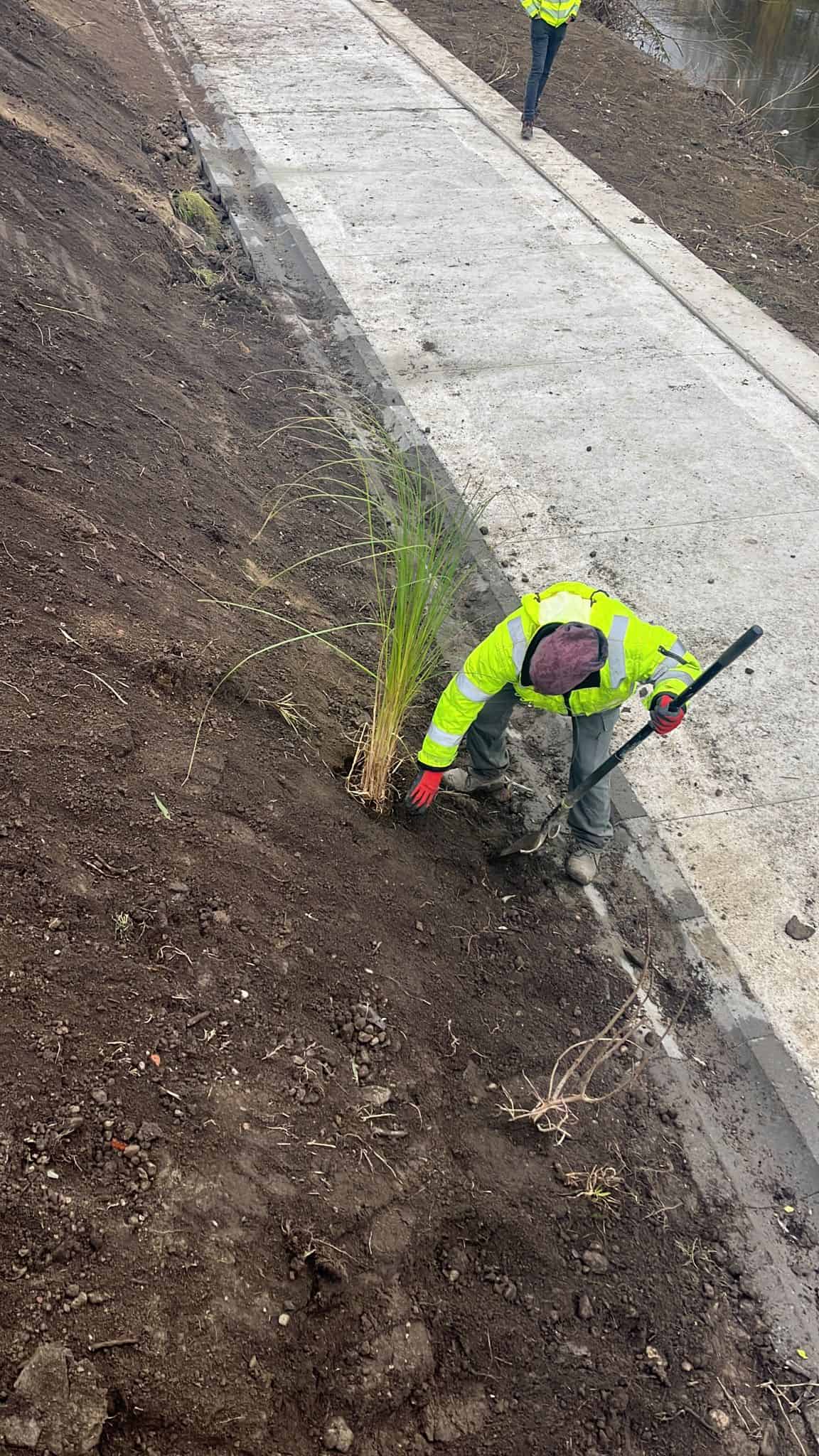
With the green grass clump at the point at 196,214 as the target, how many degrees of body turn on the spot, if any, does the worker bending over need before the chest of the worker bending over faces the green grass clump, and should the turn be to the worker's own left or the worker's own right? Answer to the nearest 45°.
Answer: approximately 135° to the worker's own right

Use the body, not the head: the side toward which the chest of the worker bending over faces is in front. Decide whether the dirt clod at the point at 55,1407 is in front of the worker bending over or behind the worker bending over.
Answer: in front

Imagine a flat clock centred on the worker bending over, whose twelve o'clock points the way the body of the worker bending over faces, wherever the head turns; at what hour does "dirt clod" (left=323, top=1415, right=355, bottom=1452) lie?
The dirt clod is roughly at 12 o'clock from the worker bending over.

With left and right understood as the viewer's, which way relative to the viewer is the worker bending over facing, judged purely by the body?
facing the viewer

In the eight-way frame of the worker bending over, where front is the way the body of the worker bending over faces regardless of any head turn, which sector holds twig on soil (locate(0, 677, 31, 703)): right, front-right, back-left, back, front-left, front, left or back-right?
front-right

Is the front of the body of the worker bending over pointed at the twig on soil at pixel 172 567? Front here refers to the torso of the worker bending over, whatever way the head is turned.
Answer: no

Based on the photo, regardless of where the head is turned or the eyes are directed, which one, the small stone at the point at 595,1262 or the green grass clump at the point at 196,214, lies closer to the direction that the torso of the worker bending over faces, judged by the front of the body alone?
the small stone

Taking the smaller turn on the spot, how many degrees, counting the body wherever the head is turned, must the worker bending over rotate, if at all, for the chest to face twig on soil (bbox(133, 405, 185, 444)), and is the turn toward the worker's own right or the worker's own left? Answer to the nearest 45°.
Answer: approximately 135° to the worker's own right

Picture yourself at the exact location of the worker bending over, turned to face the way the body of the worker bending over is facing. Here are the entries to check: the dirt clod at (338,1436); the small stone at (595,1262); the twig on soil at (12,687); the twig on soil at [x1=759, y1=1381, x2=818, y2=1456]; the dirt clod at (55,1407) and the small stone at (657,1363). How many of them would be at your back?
0

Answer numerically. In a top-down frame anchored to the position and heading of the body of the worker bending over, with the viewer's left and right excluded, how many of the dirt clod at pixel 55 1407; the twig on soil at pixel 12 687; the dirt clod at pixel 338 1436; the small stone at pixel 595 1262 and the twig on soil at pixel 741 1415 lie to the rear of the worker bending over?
0

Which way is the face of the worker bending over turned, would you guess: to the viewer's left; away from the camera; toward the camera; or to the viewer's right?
toward the camera

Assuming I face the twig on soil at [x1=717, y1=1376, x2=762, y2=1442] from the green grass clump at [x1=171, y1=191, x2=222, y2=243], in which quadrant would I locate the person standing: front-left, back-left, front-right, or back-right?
back-left

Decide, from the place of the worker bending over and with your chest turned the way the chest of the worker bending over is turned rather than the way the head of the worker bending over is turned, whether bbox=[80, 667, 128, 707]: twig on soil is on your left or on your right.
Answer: on your right

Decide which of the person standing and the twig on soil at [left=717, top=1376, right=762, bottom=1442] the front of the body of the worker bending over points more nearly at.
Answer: the twig on soil

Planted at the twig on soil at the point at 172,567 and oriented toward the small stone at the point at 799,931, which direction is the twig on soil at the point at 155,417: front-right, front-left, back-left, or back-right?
back-left

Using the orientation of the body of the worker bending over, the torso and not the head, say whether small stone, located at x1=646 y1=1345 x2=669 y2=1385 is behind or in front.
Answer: in front
